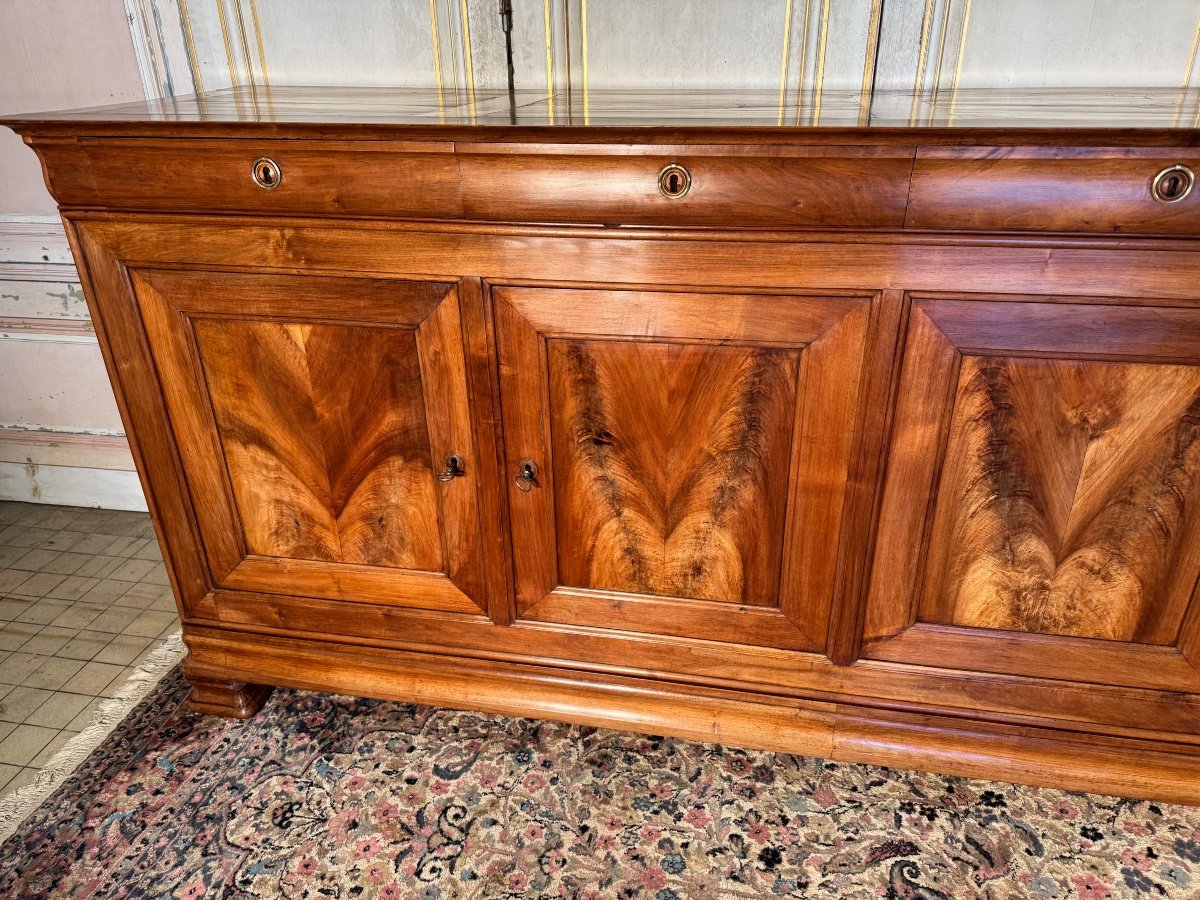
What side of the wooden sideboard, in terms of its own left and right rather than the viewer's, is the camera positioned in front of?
front
